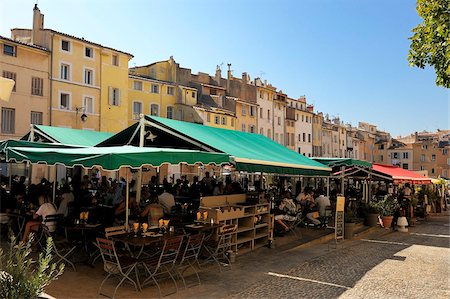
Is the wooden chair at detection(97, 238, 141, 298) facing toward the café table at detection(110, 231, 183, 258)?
yes

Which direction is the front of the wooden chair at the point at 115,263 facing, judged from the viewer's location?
facing away from the viewer and to the right of the viewer

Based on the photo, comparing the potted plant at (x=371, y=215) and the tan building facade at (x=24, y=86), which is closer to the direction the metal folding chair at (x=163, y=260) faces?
the tan building facade

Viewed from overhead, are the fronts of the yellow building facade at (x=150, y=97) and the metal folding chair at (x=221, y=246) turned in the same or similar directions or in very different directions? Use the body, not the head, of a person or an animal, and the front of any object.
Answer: very different directions

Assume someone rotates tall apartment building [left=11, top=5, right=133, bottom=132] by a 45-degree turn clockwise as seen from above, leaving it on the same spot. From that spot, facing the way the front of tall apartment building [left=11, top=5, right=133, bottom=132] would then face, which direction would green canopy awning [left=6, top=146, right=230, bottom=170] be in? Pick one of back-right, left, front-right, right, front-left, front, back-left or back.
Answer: front
